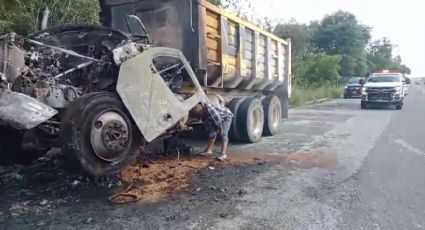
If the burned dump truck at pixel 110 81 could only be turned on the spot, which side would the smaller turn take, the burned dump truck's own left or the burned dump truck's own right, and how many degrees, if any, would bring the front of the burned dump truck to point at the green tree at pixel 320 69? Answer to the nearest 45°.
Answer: approximately 180°

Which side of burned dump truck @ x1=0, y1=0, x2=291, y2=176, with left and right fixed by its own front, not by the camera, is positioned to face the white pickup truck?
back

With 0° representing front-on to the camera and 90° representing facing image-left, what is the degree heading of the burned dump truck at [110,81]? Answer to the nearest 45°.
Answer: approximately 45°

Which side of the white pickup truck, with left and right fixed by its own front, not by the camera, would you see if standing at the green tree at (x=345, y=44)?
back

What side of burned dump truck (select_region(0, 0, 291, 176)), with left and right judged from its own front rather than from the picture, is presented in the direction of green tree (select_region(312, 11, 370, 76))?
back

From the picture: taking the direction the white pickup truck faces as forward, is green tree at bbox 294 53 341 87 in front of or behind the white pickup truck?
behind
